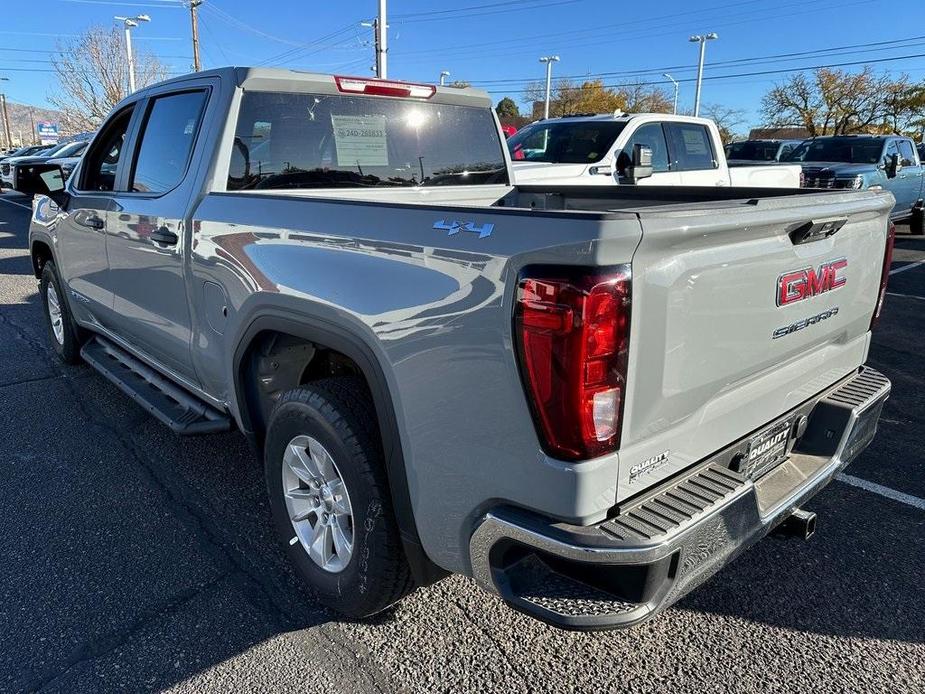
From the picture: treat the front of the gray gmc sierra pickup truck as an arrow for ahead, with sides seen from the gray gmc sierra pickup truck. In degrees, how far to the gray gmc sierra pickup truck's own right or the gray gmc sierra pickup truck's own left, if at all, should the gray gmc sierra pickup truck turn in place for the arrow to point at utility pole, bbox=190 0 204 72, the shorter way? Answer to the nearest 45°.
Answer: approximately 45° to the gray gmc sierra pickup truck's own right

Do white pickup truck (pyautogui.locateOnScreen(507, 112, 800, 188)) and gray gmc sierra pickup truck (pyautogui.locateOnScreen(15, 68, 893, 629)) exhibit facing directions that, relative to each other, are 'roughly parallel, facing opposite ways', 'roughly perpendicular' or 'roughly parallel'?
roughly perpendicular

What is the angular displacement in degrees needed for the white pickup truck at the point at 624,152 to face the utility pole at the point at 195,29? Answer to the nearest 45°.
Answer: approximately 90° to its right

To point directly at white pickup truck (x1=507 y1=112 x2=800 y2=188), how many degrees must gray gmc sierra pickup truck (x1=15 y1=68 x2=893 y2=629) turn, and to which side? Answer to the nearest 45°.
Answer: approximately 45° to its right

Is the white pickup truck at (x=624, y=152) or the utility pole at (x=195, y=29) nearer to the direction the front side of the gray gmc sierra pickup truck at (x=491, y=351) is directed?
the utility pole

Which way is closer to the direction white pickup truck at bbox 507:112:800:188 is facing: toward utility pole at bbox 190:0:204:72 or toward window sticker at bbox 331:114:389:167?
the window sticker

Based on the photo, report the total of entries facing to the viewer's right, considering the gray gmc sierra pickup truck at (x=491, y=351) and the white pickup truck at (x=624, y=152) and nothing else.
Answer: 0

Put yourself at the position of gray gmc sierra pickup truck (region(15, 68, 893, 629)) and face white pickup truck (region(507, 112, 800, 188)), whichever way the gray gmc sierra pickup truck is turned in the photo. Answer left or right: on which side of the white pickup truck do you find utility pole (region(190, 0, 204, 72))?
left

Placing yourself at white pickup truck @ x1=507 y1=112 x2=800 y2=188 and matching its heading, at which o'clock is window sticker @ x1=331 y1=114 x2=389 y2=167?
The window sticker is roughly at 11 o'clock from the white pickup truck.

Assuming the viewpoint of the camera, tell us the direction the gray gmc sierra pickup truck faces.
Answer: facing away from the viewer and to the left of the viewer

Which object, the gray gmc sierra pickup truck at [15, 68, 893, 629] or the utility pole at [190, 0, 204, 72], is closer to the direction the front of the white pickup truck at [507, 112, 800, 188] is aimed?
the gray gmc sierra pickup truck

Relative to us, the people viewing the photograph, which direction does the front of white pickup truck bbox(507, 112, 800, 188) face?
facing the viewer and to the left of the viewer
